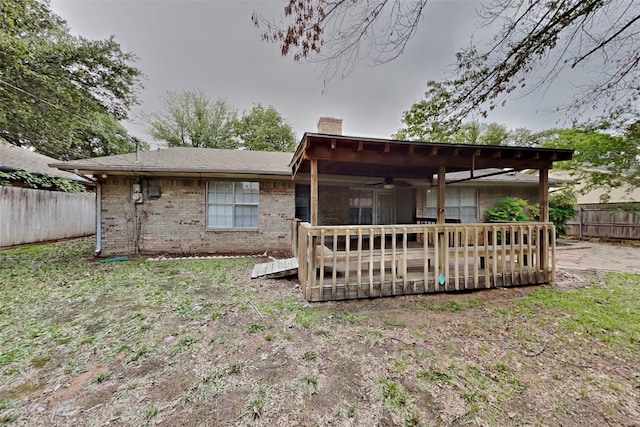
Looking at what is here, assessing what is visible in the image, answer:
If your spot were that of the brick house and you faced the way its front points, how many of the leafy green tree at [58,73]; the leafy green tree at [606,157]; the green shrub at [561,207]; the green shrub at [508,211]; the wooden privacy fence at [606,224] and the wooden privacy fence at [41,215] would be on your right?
4

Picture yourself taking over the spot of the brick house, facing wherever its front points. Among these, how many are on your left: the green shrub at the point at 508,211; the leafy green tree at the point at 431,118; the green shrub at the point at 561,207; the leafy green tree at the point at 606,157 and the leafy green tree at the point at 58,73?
1

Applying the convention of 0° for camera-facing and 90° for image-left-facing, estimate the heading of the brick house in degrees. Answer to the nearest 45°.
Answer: approximately 180°

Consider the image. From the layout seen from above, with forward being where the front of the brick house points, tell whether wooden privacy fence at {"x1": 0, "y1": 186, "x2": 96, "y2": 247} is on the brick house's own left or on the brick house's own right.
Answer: on the brick house's own left

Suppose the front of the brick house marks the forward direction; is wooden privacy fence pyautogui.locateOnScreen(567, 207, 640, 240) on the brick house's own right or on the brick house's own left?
on the brick house's own right

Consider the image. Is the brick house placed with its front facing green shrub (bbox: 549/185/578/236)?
no

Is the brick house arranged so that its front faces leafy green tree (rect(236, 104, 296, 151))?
yes

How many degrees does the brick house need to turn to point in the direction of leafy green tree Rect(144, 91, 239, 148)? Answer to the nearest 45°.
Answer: approximately 45° to its left

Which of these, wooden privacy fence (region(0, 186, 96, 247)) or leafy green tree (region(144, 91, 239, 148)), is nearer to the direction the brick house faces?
the leafy green tree

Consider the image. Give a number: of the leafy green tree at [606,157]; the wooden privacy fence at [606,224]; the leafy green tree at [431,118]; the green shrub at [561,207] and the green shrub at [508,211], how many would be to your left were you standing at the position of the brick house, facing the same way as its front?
0

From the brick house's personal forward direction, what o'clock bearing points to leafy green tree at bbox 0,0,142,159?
The leafy green tree is roughly at 9 o'clock from the brick house.

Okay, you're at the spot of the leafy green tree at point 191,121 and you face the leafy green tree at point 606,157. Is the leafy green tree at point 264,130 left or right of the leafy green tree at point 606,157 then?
left

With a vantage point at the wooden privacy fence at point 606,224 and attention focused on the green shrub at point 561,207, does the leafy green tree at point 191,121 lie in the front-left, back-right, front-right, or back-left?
front-right

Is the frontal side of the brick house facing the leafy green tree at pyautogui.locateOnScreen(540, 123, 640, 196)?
no
